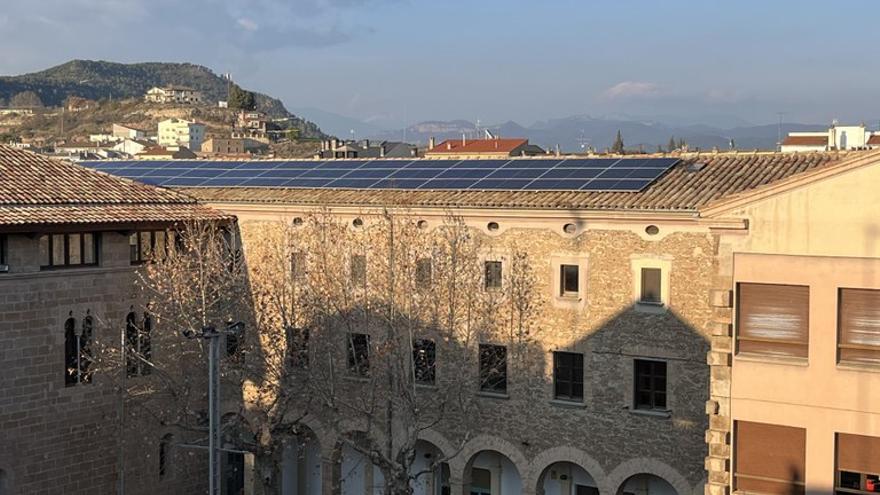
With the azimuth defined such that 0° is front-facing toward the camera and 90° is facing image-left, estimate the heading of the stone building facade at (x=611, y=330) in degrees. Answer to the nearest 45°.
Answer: approximately 0°

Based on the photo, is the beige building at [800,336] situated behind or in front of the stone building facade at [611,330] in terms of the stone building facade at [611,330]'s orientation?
in front

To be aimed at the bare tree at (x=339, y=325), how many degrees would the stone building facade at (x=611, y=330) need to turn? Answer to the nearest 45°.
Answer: approximately 90° to its right

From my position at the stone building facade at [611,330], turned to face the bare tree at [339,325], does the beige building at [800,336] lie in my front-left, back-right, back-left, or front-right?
back-left

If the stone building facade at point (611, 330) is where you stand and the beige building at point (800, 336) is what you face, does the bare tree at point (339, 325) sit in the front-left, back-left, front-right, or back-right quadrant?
back-right
